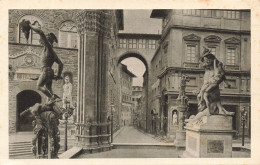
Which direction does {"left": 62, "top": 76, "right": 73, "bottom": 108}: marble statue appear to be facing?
toward the camera

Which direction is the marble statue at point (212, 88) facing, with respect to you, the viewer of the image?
facing the viewer and to the left of the viewer

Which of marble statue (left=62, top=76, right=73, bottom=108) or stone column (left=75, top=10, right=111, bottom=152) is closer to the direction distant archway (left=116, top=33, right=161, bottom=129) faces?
the stone column

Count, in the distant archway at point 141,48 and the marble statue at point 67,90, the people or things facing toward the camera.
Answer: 2

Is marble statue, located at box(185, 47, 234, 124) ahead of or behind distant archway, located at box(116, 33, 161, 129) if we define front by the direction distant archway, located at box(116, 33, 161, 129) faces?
ahead

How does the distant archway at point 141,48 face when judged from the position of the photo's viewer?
facing the viewer

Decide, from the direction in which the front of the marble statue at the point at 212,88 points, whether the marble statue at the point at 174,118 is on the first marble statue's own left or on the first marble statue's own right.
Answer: on the first marble statue's own right
